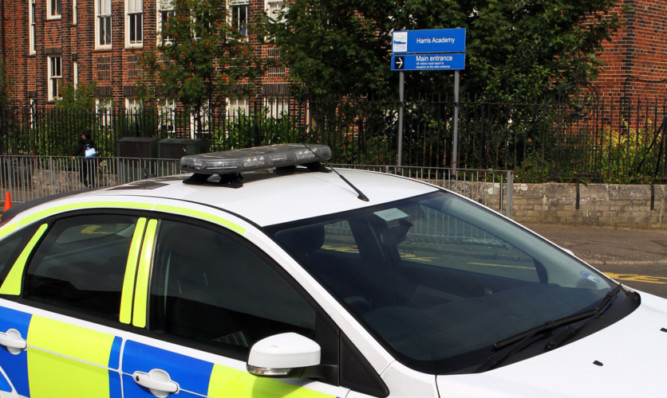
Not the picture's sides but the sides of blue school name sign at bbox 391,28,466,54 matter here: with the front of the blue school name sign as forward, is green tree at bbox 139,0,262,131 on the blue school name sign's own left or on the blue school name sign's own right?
on the blue school name sign's own right

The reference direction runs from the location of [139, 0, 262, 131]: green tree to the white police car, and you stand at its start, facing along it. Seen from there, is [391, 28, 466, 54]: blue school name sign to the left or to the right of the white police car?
left

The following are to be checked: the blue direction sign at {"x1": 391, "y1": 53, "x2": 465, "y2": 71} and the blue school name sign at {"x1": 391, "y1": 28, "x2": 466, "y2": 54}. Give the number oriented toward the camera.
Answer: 2

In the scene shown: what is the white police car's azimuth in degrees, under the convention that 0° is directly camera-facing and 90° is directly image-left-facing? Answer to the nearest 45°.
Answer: approximately 315°

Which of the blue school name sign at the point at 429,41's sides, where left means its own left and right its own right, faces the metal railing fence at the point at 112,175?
right

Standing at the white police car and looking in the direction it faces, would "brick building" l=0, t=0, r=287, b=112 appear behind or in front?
behind

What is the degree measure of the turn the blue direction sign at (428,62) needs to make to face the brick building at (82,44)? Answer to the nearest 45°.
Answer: approximately 135° to its right

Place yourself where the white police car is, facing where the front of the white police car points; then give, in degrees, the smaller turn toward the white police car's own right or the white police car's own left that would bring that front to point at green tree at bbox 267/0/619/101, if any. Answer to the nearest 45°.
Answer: approximately 135° to the white police car's own left
